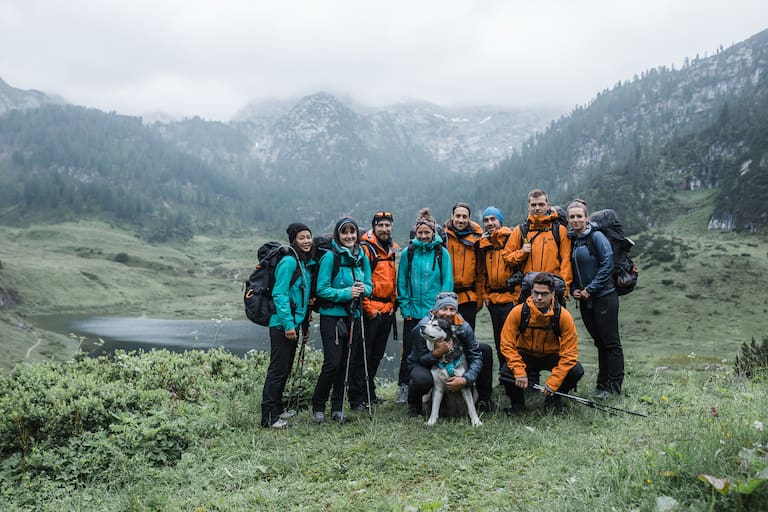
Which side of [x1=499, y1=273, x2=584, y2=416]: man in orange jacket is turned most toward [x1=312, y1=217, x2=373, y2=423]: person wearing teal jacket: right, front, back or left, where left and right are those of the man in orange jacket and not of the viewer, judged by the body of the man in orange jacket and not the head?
right

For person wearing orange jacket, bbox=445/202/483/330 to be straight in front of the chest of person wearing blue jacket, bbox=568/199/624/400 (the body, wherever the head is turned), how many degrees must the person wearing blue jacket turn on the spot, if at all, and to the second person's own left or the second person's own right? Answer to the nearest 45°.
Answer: approximately 45° to the second person's own right

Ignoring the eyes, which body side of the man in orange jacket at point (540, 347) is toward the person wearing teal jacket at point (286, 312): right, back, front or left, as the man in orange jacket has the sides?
right

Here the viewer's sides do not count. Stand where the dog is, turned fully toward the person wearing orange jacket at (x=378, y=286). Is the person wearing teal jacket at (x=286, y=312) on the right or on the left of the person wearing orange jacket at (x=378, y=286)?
left

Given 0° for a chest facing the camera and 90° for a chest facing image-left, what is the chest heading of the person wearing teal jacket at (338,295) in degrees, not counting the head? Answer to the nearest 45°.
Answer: approximately 315°
